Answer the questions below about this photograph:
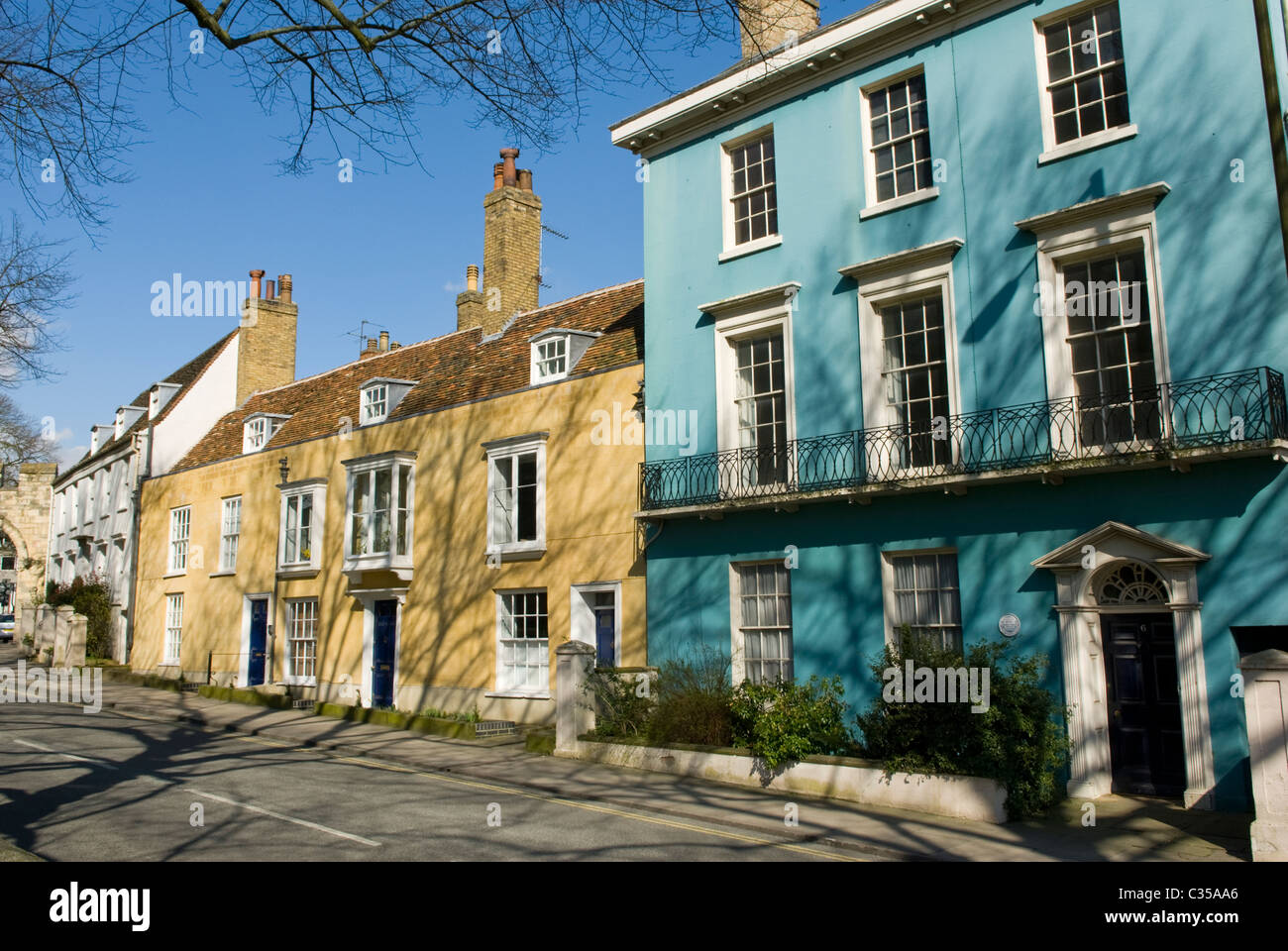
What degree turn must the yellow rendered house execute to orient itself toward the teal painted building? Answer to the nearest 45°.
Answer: approximately 90° to its left

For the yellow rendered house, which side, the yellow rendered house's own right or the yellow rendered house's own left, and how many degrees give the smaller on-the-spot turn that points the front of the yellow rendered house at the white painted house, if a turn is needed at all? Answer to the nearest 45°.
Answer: approximately 90° to the yellow rendered house's own right

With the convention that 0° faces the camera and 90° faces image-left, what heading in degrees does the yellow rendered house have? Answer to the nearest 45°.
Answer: approximately 45°

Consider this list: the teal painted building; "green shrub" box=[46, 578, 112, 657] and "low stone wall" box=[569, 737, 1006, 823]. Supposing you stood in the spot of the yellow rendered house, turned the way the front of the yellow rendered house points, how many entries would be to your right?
1

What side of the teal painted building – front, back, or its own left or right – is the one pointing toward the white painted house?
right

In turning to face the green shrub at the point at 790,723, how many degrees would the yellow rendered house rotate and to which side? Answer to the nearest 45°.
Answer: approximately 45° to its left

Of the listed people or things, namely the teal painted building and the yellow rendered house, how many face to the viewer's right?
0

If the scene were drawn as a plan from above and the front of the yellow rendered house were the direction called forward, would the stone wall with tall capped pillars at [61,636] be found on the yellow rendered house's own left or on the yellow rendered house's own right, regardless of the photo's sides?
on the yellow rendered house's own right

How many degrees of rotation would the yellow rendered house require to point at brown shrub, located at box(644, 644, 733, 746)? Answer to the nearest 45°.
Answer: approximately 45° to its left

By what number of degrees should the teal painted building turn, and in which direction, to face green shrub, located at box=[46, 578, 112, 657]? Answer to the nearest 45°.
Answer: approximately 90° to its right

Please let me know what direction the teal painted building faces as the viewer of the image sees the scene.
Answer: facing the viewer and to the left of the viewer

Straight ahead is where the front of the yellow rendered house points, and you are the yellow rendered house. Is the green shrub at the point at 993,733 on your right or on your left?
on your left
